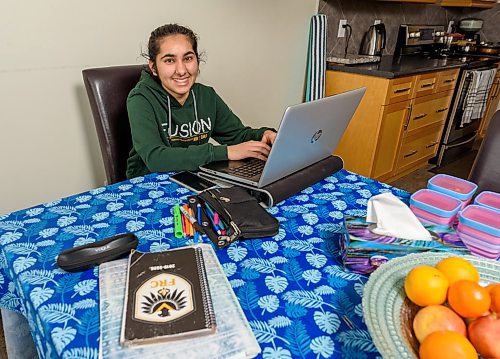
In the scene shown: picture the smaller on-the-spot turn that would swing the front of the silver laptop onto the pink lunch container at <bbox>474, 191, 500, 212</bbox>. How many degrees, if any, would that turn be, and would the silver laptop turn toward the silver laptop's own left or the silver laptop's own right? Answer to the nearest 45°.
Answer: approximately 135° to the silver laptop's own right

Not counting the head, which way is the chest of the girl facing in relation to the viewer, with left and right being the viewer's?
facing the viewer and to the right of the viewer

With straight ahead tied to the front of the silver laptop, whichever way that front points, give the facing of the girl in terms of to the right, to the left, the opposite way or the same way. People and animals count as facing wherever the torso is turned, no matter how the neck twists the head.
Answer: the opposite way

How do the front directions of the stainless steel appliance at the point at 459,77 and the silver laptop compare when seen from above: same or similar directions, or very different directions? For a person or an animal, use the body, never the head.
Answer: very different directions

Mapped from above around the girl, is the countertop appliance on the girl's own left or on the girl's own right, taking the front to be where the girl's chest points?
on the girl's own left

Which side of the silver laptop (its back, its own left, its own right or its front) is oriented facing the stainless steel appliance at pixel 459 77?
right

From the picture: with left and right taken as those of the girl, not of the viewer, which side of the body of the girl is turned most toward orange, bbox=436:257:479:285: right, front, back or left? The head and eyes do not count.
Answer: front

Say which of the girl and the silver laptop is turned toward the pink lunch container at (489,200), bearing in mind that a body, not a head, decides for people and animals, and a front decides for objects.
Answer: the girl

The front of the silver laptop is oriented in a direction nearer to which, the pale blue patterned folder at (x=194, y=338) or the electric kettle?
the electric kettle

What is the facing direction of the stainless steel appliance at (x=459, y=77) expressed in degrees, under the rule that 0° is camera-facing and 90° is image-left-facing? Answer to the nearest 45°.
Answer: approximately 315°

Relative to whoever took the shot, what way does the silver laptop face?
facing away from the viewer and to the left of the viewer

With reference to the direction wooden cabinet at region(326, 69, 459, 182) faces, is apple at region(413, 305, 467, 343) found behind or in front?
in front

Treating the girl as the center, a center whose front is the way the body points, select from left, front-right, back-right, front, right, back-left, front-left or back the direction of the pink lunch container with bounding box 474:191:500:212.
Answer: front
